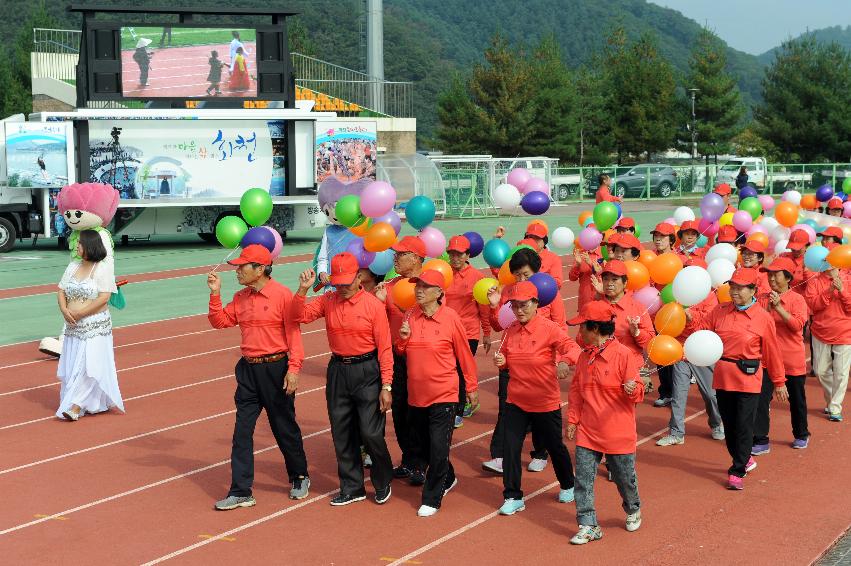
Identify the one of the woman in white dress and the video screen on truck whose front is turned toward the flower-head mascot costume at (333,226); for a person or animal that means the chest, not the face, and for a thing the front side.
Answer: the video screen on truck

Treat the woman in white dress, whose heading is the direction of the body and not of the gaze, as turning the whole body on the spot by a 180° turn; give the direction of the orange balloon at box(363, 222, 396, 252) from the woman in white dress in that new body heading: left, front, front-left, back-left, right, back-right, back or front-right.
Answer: right

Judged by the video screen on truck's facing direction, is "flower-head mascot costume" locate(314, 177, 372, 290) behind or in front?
in front

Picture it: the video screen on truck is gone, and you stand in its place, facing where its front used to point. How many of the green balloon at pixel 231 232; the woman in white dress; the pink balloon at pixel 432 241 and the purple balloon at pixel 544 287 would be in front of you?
4

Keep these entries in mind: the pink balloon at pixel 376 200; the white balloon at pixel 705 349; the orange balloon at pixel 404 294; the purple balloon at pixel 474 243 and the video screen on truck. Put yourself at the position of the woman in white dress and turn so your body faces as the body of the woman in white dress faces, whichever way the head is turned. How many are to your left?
4

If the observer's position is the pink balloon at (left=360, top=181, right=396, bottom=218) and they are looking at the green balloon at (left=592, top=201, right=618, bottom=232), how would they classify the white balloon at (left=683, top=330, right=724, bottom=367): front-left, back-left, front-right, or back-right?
front-right

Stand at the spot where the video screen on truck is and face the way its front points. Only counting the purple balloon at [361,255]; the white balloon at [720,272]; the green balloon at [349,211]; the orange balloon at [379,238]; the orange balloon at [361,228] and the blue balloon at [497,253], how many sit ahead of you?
6

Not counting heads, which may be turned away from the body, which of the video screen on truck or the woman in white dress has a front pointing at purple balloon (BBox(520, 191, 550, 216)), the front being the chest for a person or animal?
the video screen on truck

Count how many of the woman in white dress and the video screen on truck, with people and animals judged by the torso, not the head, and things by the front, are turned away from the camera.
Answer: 0

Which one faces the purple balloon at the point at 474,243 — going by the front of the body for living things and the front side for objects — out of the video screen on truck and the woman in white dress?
the video screen on truck

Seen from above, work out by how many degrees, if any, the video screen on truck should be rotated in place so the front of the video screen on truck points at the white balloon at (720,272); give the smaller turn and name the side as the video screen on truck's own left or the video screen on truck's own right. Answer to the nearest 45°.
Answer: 0° — it already faces it

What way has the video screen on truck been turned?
toward the camera

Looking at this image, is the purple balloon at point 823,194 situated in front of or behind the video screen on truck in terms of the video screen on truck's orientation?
in front

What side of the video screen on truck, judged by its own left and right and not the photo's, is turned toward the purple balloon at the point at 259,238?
front

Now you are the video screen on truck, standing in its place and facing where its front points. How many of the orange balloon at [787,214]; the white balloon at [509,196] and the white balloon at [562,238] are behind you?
0

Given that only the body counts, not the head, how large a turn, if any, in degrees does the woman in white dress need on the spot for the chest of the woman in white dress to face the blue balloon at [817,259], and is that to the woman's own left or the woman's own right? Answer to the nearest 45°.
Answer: approximately 135° to the woman's own left
